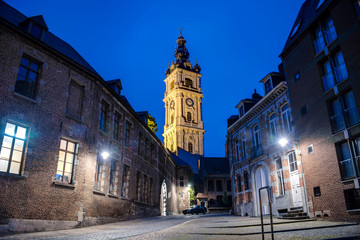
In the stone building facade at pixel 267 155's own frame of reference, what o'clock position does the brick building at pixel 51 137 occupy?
The brick building is roughly at 12 o'clock from the stone building facade.

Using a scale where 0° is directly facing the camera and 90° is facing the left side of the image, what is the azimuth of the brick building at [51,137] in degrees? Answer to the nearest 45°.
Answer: approximately 315°

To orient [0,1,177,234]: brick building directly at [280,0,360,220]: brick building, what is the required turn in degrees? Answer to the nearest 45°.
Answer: approximately 45° to its left

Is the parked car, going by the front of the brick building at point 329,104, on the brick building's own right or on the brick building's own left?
on the brick building's own right

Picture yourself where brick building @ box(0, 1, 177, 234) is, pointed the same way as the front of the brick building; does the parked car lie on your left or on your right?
on your left

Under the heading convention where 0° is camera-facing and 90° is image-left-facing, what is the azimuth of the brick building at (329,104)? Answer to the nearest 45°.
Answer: approximately 45°

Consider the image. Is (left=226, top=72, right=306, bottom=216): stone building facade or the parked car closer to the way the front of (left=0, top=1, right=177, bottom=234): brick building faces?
the stone building facade

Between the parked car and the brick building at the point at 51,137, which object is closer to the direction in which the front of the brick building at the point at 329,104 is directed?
the brick building
